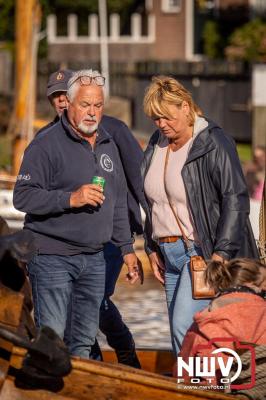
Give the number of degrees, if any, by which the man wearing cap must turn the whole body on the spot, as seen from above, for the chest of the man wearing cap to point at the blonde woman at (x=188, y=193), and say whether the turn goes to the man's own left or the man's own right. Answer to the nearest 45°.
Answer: approximately 45° to the man's own left

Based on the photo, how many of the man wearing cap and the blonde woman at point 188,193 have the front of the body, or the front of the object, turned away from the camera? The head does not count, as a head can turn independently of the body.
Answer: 0

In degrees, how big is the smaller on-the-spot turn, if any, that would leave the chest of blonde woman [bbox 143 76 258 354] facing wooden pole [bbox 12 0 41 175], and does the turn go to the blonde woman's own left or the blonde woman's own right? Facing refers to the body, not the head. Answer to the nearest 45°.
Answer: approximately 135° to the blonde woman's own right

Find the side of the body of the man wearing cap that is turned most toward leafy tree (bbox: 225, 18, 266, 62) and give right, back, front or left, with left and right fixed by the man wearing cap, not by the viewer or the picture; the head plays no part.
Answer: back

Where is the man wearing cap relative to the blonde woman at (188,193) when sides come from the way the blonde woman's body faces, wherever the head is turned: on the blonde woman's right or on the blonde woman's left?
on the blonde woman's right

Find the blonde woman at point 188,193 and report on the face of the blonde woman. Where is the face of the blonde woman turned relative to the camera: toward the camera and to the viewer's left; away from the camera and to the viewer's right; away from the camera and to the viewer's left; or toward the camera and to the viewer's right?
toward the camera and to the viewer's left

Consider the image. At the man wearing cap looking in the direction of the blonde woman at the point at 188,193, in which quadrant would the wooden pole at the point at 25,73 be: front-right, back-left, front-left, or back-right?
back-left

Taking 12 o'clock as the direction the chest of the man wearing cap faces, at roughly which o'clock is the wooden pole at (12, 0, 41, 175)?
The wooden pole is roughly at 6 o'clock from the man wearing cap.

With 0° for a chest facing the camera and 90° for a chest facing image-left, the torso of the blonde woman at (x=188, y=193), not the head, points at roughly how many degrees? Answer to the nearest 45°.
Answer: approximately 45°

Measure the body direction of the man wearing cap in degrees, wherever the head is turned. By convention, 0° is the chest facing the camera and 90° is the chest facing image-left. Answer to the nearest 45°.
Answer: approximately 0°
